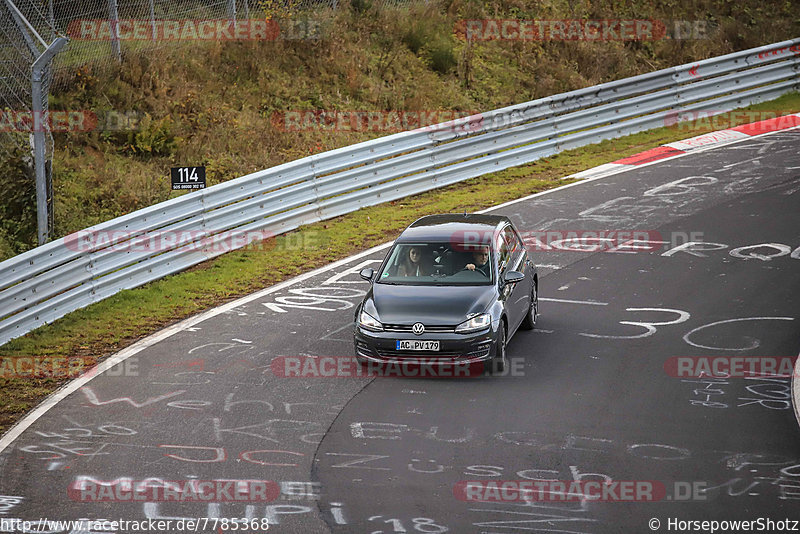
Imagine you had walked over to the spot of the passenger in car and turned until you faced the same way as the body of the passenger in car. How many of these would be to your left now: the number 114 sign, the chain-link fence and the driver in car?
1

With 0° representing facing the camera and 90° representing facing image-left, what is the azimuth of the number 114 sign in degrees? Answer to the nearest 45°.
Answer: approximately 0°

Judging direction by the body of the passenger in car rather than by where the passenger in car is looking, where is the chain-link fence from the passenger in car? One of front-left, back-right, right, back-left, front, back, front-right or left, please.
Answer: back-right

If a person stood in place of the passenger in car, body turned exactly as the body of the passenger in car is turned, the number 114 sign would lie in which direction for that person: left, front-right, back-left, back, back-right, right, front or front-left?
back-right

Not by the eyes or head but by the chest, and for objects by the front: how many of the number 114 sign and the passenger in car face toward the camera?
2

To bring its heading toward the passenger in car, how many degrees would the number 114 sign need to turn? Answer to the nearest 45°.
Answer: approximately 45° to its left

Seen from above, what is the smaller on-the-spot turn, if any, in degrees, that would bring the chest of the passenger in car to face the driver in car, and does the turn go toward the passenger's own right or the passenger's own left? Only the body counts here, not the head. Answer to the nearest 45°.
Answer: approximately 90° to the passenger's own left

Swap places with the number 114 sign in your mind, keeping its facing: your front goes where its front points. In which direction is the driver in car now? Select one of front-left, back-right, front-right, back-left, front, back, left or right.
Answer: front-left
